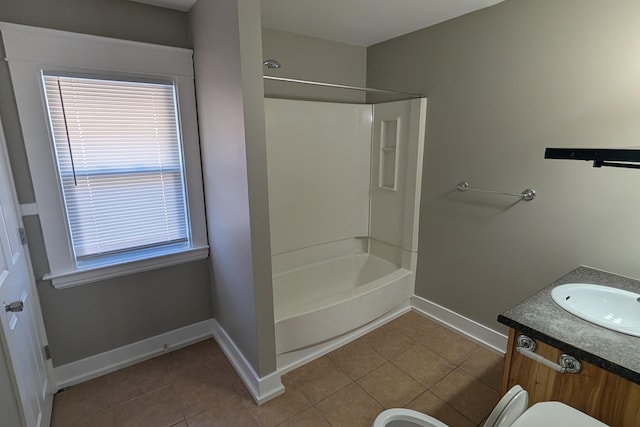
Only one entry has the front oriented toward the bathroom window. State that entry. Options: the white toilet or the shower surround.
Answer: the white toilet

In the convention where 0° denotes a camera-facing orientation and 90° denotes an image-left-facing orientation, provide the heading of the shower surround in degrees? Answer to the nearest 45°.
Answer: approximately 315°

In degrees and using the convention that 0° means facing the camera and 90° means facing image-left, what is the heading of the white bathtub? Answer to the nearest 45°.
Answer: approximately 315°

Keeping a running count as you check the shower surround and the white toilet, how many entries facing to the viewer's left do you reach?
1

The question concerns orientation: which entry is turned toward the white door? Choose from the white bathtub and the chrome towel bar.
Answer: the chrome towel bar

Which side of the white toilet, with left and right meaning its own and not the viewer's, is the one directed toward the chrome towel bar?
right

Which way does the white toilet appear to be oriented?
to the viewer's left

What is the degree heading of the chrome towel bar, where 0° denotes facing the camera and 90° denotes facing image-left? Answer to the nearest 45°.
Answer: approximately 45°

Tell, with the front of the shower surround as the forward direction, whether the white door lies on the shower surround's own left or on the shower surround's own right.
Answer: on the shower surround's own right

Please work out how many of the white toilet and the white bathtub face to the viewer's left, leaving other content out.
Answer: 1

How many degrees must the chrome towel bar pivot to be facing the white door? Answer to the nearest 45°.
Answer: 0° — it already faces it

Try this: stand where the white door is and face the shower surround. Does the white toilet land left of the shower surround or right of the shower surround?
right

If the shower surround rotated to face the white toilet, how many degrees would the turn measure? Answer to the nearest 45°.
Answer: approximately 45° to its right

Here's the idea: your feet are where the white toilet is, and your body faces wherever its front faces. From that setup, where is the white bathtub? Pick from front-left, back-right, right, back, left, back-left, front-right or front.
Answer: front-right
